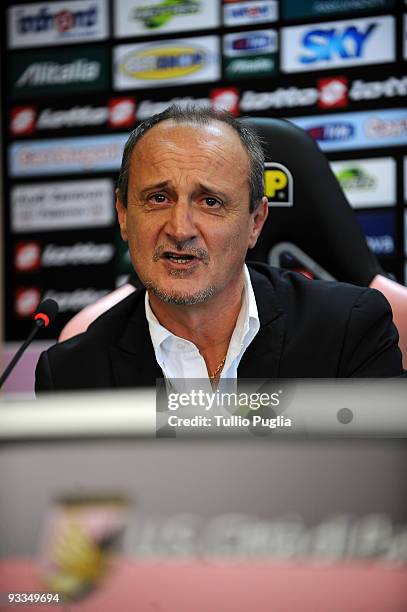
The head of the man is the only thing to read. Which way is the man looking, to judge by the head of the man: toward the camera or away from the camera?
toward the camera

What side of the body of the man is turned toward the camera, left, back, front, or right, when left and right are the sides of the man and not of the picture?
front
